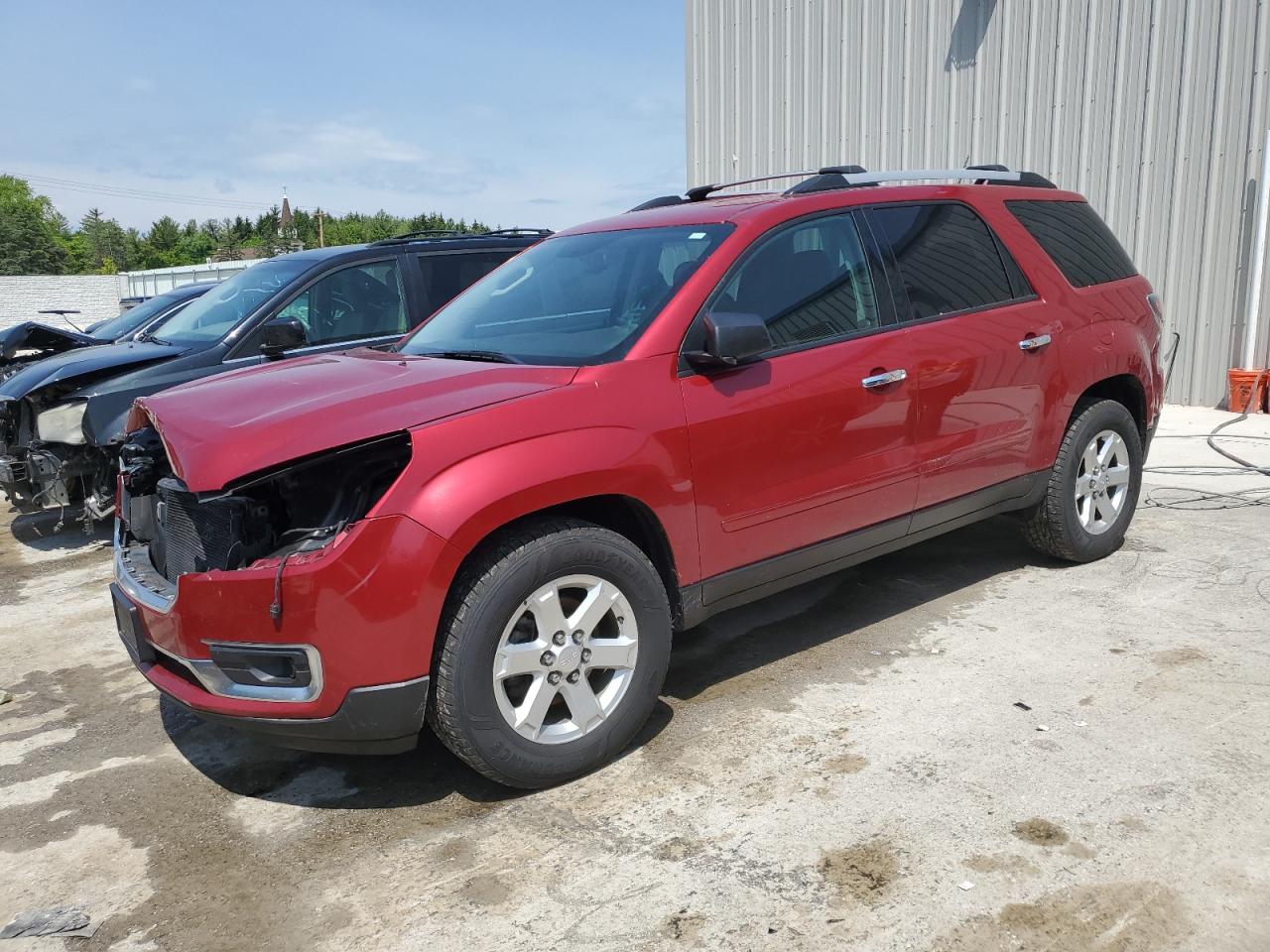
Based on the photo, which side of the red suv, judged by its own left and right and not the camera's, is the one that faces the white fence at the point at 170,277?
right

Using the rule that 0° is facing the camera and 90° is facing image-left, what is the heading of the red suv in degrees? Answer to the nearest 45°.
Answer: approximately 45°

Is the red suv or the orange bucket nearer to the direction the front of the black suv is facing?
the red suv

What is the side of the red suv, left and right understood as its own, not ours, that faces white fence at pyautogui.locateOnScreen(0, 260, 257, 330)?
right

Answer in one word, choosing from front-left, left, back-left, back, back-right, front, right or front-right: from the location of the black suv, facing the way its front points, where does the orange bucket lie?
back-left

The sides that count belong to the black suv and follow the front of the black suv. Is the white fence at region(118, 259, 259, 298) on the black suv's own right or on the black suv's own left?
on the black suv's own right

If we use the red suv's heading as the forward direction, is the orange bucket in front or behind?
behind

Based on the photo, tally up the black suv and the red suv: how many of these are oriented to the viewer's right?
0
